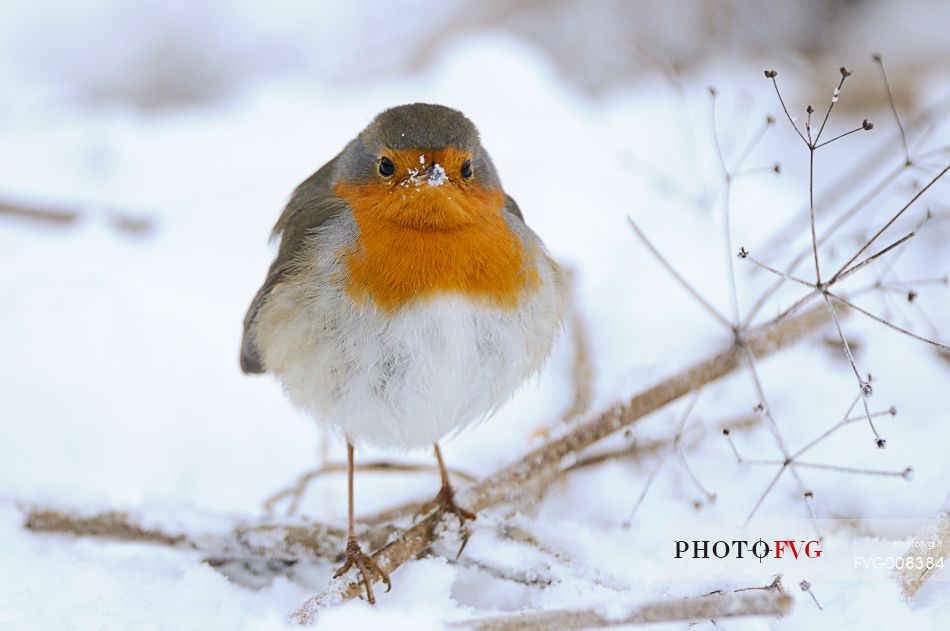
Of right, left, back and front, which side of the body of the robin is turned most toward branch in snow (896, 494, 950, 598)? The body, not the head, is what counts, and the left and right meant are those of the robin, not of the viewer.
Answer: left

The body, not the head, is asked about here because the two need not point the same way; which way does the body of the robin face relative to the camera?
toward the camera

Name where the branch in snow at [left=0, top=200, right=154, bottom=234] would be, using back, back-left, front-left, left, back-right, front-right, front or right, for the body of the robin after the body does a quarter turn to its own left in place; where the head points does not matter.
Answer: back-left
